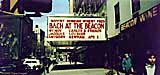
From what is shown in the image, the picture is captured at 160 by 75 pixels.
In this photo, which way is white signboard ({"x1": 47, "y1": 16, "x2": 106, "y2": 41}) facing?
toward the camera

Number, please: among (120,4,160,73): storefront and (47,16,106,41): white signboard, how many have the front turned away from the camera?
0

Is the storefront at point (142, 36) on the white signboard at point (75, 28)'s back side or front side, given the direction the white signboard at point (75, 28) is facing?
on the front side

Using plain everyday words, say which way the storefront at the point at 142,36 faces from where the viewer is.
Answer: facing the viewer and to the left of the viewer

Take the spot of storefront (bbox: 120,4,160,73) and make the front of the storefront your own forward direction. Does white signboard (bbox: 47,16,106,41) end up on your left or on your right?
on your right
